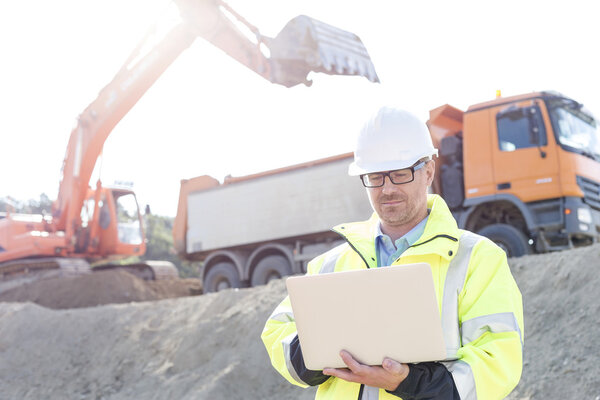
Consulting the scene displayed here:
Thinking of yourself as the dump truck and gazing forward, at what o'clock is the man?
The man is roughly at 2 o'clock from the dump truck.

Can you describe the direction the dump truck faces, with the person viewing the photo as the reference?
facing the viewer and to the right of the viewer

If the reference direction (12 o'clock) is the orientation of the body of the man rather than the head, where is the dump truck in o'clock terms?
The dump truck is roughly at 5 o'clock from the man.

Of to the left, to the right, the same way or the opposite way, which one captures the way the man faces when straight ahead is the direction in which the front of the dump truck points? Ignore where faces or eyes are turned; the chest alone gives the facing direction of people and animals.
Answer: to the right

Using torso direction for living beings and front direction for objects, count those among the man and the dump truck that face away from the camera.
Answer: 0

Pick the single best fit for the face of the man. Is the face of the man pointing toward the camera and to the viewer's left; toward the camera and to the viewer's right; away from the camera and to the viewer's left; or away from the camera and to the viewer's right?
toward the camera and to the viewer's left

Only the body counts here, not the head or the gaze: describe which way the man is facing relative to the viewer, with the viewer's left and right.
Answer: facing the viewer and to the left of the viewer
